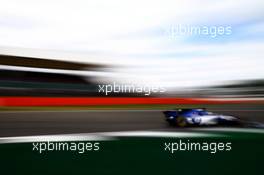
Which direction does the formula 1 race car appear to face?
to the viewer's right
